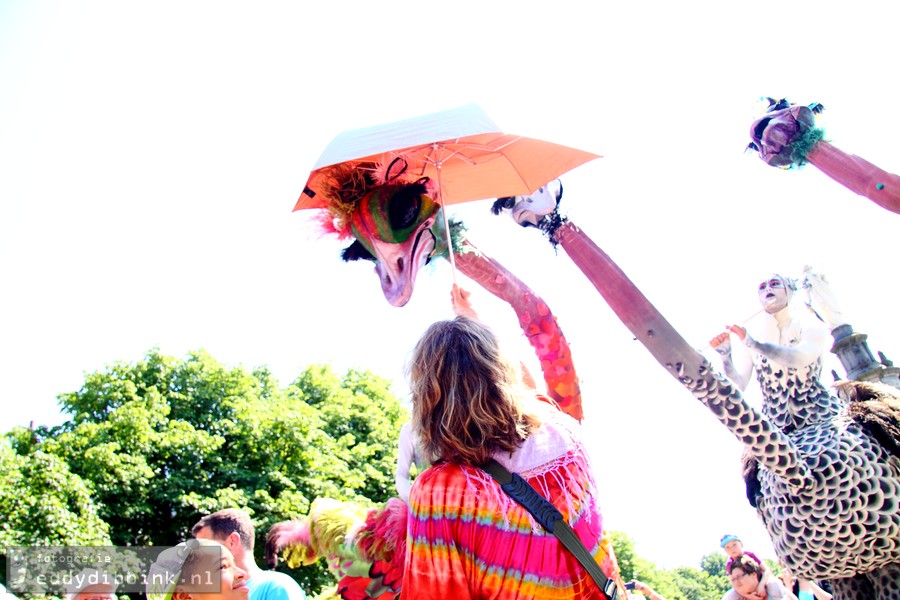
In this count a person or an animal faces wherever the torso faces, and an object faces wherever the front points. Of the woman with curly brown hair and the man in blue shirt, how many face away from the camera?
1

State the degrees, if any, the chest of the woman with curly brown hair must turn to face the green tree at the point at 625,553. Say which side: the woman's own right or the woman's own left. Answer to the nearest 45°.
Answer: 0° — they already face it

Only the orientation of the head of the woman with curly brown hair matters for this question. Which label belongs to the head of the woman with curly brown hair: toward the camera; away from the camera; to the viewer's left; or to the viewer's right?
away from the camera

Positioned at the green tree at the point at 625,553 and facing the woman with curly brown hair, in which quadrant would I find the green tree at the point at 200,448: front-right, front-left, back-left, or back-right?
front-right

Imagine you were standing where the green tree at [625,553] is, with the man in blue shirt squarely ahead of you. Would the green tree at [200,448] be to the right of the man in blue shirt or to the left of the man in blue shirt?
right

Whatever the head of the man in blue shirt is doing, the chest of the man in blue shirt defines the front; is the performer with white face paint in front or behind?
behind

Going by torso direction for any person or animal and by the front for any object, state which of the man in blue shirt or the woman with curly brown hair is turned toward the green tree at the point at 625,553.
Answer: the woman with curly brown hair

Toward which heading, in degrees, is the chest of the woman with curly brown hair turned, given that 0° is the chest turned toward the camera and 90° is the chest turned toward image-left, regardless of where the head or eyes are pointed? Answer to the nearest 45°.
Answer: approximately 180°

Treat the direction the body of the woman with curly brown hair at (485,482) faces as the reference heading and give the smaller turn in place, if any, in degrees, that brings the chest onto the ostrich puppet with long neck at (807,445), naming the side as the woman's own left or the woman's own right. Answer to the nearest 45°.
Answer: approximately 45° to the woman's own right
